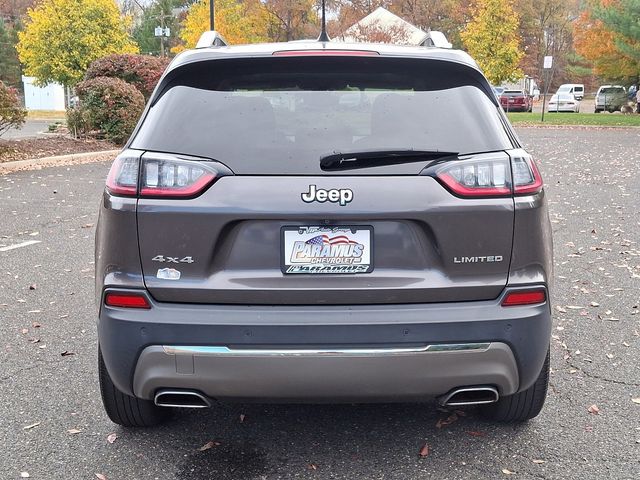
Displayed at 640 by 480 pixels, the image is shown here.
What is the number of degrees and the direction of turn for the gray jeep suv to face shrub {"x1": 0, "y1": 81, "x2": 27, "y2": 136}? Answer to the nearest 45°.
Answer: approximately 45° to its left

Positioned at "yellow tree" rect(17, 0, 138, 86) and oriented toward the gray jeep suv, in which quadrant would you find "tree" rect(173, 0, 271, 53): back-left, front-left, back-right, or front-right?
back-left

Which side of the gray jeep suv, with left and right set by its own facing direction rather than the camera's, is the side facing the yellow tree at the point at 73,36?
front

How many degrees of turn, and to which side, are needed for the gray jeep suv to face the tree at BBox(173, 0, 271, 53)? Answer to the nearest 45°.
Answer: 0° — it already faces it

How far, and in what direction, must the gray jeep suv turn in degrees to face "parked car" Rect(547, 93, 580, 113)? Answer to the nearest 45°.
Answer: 0° — it already faces it

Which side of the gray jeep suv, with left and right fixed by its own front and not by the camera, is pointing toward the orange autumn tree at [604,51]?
front

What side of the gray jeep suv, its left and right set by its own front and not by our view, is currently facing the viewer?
back

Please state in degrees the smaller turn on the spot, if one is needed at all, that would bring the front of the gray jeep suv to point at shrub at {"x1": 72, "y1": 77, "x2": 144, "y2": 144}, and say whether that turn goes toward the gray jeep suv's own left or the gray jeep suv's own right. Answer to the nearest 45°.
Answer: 0° — it already faces it

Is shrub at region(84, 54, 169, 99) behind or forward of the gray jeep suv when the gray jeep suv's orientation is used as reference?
forward

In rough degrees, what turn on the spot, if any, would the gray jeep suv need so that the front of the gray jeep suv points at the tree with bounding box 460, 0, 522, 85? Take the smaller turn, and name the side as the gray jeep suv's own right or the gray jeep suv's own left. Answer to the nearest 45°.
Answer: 0° — it already faces it
